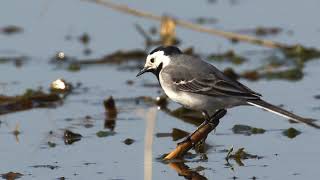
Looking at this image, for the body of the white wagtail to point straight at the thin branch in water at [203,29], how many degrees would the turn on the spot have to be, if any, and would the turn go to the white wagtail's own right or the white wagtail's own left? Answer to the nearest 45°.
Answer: approximately 90° to the white wagtail's own right

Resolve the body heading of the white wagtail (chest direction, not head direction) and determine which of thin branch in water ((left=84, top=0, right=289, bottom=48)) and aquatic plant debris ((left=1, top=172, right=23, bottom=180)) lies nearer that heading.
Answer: the aquatic plant debris

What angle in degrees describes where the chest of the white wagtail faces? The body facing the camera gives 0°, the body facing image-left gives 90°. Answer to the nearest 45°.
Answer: approximately 90°
